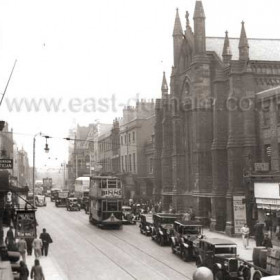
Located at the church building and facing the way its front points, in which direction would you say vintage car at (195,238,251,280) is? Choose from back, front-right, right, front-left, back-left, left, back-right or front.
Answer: front-left

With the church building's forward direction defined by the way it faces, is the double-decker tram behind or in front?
in front

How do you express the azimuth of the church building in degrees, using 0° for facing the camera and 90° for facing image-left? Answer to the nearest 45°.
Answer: approximately 45°

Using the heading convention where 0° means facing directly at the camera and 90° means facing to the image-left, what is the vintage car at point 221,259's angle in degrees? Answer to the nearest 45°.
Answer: approximately 315°

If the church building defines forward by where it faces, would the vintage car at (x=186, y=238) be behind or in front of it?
in front

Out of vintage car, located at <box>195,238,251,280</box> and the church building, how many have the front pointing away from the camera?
0

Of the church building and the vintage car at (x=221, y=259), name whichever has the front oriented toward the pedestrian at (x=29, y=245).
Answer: the church building

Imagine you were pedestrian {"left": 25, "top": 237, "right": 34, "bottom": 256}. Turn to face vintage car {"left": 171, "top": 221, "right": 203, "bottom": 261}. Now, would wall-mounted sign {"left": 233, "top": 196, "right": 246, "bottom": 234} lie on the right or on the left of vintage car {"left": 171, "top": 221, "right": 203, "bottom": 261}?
left

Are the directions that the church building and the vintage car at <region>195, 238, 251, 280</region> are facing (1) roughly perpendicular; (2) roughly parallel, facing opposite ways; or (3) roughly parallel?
roughly perpendicular
